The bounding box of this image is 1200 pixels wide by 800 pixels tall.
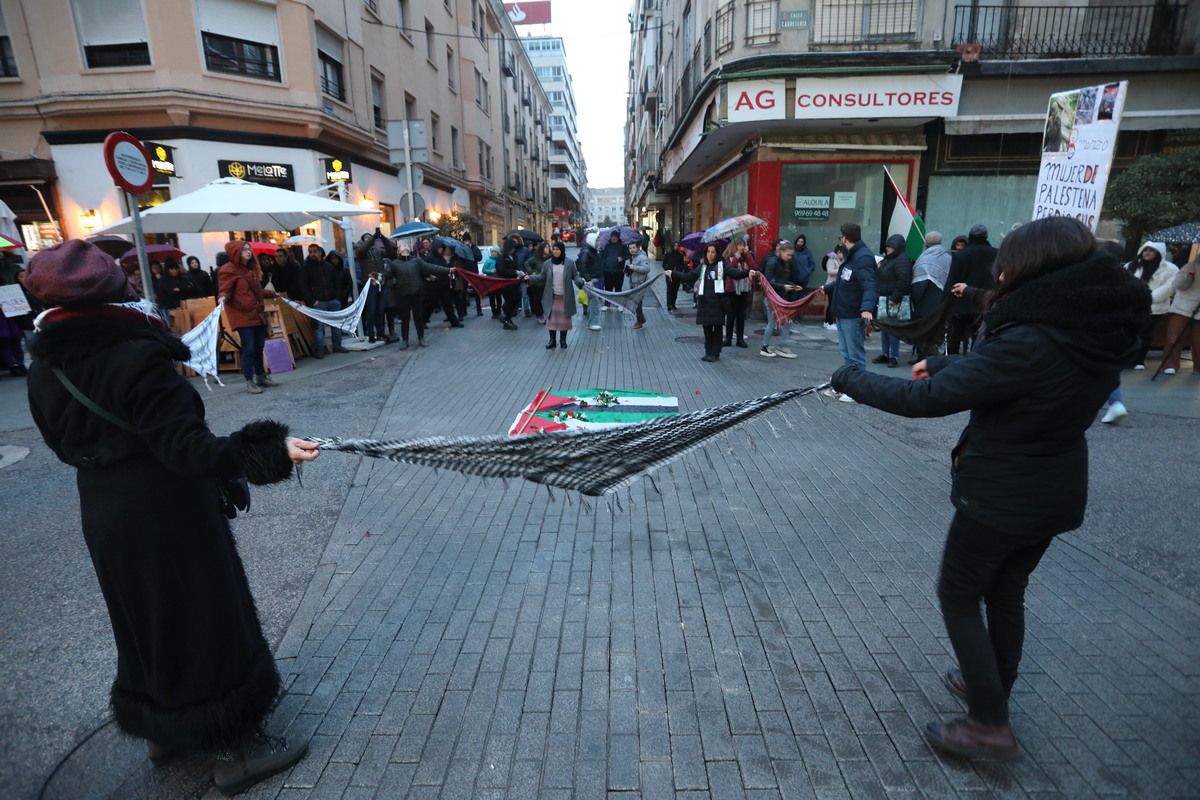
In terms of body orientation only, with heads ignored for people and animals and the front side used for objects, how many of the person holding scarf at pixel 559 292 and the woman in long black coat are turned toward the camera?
1

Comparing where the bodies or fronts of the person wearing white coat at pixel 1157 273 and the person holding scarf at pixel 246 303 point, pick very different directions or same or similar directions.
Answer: very different directions

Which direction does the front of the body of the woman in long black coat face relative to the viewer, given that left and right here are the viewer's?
facing away from the viewer and to the right of the viewer

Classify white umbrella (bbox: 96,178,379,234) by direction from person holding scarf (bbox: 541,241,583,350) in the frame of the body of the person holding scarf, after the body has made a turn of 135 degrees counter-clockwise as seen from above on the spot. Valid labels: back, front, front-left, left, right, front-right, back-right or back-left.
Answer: back-left

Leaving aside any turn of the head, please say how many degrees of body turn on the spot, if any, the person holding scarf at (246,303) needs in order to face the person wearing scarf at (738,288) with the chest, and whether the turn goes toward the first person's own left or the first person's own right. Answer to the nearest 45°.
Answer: approximately 45° to the first person's own left

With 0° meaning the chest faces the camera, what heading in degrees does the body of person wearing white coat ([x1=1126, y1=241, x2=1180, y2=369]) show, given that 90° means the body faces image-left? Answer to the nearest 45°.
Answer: approximately 45°

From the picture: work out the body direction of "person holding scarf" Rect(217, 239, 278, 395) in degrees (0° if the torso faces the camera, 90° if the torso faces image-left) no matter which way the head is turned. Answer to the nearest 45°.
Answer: approximately 315°

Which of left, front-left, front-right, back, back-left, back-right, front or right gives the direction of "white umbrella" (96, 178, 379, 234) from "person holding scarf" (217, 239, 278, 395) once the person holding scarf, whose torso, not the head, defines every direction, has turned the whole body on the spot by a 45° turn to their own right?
back

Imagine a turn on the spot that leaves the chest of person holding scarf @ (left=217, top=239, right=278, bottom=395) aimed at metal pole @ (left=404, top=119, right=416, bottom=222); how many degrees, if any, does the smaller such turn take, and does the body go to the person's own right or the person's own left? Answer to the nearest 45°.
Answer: approximately 90° to the person's own left

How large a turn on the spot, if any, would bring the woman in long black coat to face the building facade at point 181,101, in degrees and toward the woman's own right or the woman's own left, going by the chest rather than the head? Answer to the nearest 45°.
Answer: approximately 45° to the woman's own left

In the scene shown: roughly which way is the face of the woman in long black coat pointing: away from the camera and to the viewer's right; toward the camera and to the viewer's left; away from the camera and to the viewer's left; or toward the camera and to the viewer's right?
away from the camera and to the viewer's right

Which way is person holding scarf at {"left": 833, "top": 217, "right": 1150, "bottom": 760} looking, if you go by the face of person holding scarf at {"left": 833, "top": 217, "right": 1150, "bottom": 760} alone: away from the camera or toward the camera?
away from the camera

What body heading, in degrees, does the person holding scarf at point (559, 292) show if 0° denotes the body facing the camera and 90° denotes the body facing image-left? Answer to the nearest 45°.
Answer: approximately 0°

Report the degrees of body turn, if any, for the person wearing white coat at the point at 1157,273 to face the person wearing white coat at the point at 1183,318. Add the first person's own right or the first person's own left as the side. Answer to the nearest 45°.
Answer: approximately 45° to the first person's own left
